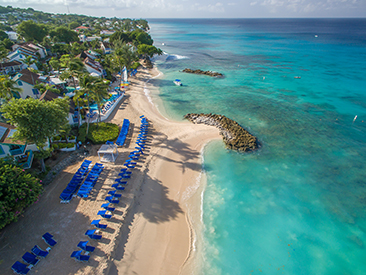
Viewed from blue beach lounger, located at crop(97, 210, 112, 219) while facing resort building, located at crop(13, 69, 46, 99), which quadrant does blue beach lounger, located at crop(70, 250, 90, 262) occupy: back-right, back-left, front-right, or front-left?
back-left

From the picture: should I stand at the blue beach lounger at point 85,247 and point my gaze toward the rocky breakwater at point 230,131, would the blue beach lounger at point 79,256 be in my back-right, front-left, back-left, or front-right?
back-right

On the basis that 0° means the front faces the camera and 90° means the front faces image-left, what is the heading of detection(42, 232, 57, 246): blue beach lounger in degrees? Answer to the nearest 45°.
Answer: approximately 315°

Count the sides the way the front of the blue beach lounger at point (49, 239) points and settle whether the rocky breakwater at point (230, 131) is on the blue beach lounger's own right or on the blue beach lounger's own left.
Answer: on the blue beach lounger's own left

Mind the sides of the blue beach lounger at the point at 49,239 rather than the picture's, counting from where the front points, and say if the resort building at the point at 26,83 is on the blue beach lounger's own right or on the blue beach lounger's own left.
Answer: on the blue beach lounger's own left

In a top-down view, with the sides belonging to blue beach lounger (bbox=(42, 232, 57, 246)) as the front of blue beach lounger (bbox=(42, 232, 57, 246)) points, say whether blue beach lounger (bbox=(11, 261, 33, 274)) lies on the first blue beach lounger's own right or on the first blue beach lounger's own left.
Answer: on the first blue beach lounger's own right

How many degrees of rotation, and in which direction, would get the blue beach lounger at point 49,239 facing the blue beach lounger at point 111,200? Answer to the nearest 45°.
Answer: approximately 45° to its left

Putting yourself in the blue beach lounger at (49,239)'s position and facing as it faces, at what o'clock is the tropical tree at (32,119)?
The tropical tree is roughly at 8 o'clock from the blue beach lounger.

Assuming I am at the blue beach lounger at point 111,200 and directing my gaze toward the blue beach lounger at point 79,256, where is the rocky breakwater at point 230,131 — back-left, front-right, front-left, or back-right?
back-left
